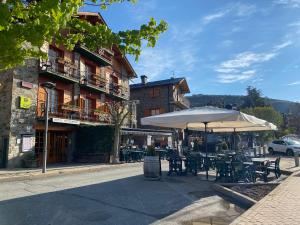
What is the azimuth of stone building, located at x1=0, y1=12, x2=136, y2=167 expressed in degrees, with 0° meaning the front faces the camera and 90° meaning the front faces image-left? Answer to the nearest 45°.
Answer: approximately 315°

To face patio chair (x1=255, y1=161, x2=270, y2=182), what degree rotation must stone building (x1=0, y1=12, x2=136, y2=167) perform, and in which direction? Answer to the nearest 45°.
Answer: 0° — it already faces it

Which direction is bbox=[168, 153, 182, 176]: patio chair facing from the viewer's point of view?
away from the camera

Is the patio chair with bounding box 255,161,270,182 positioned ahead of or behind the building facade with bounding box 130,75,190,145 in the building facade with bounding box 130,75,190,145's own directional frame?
ahead
